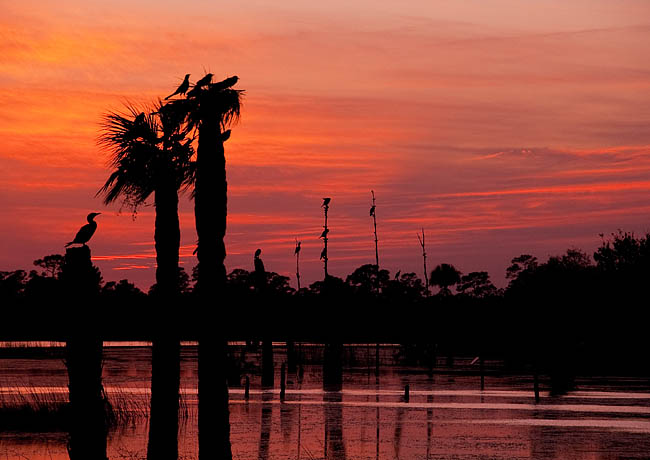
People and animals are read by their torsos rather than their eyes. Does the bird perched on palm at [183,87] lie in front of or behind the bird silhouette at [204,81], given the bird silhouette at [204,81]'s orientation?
behind

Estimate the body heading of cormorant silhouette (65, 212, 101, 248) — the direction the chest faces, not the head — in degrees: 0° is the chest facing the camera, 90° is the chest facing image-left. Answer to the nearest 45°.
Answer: approximately 270°

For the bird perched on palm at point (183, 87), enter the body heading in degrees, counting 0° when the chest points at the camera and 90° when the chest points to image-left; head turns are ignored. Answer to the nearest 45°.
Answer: approximately 270°

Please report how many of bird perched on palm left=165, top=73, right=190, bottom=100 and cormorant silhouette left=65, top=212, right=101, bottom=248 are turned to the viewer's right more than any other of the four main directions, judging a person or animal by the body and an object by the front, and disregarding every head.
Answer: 2

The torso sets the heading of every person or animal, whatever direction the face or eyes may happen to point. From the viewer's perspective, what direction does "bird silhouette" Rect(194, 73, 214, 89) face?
to the viewer's right

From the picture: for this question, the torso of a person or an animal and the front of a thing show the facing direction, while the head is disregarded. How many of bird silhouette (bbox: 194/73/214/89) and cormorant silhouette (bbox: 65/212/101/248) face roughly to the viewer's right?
2
